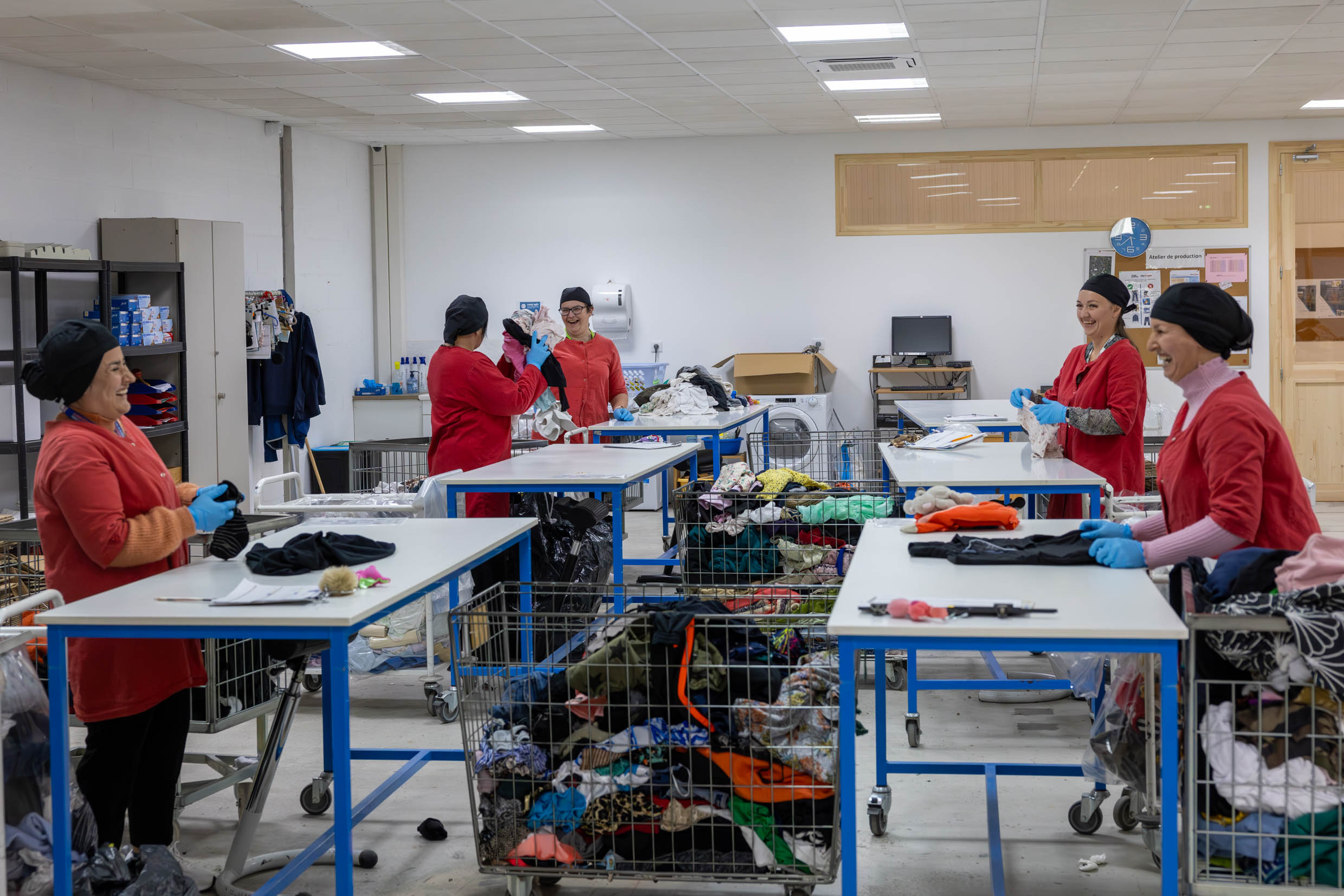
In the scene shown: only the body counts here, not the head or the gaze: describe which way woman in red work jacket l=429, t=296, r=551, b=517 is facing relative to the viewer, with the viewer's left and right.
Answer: facing away from the viewer and to the right of the viewer

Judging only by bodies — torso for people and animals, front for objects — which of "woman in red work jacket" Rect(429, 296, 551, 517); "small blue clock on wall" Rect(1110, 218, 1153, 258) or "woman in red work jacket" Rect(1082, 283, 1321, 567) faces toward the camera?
the small blue clock on wall

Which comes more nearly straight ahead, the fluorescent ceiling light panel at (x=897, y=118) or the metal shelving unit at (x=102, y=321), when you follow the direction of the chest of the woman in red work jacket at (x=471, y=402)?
the fluorescent ceiling light panel

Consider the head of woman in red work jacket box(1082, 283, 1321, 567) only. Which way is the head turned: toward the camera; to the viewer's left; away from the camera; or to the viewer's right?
to the viewer's left

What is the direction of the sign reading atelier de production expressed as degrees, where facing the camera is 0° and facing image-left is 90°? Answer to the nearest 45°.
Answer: approximately 0°

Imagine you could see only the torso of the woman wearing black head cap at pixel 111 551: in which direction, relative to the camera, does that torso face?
to the viewer's right

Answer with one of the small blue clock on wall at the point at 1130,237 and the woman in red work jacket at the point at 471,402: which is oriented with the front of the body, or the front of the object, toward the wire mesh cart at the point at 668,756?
the small blue clock on wall

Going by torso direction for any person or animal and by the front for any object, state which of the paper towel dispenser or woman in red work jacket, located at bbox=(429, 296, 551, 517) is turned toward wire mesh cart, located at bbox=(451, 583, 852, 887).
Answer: the paper towel dispenser
